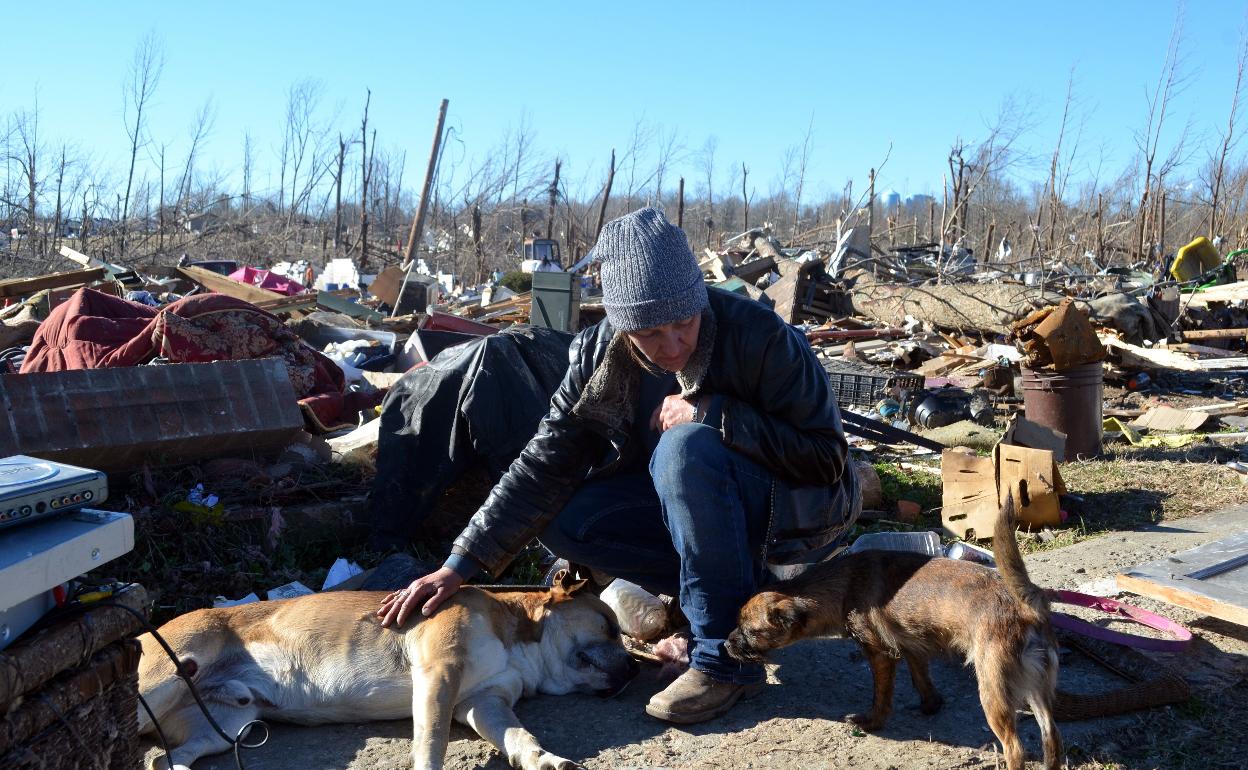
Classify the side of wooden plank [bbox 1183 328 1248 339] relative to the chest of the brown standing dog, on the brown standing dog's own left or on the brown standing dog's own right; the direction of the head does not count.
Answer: on the brown standing dog's own right

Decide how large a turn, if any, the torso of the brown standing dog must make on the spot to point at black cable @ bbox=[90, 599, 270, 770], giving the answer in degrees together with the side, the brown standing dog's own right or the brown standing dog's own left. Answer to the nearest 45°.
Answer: approximately 45° to the brown standing dog's own left

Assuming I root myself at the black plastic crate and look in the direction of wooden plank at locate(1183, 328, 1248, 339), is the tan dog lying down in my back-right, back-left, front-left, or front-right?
back-right

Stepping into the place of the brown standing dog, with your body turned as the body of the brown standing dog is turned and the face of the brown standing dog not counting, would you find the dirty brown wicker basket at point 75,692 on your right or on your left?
on your left

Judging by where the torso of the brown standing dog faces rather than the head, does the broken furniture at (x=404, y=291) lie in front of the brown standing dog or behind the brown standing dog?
in front

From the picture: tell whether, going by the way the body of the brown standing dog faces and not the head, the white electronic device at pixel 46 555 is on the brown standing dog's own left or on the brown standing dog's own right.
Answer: on the brown standing dog's own left

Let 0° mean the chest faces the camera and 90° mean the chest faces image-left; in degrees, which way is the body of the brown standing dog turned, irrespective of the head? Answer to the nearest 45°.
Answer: approximately 135°

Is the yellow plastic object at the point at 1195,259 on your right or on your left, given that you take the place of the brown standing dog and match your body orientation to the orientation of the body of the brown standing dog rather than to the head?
on your right

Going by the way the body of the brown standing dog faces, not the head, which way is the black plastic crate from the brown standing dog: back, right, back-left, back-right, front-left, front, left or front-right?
front-right

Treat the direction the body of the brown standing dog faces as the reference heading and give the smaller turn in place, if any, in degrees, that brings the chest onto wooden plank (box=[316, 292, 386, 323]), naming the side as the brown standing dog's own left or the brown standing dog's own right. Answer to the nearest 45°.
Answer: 0° — it already faces it

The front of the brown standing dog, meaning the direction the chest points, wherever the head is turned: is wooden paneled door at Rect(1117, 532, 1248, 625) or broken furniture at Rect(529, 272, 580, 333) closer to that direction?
the broken furniture
